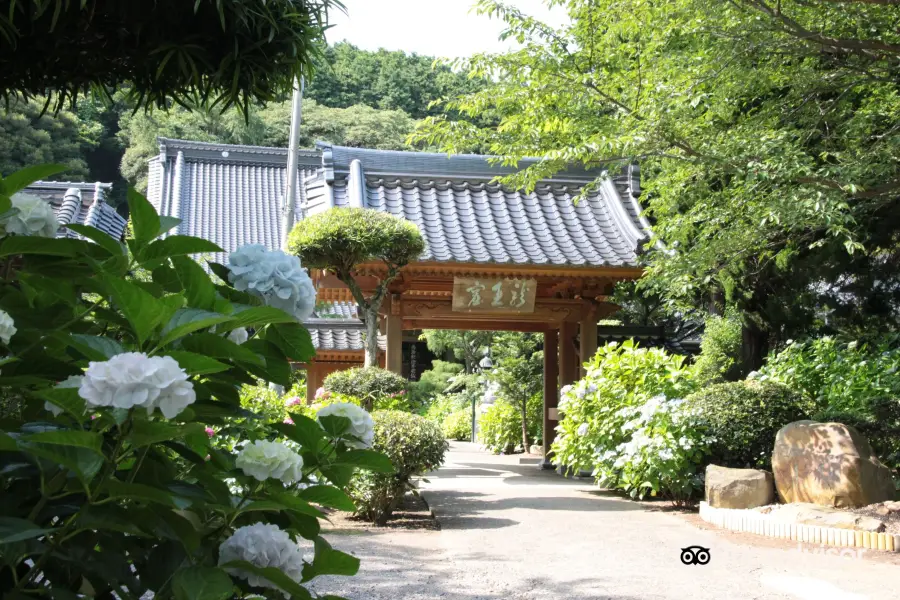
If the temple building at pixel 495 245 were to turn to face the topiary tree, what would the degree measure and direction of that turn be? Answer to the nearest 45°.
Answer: approximately 45° to its right

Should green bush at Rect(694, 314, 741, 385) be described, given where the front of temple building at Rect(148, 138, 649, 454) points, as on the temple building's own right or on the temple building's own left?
on the temple building's own left

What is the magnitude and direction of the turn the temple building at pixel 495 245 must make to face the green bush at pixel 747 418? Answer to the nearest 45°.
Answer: approximately 45° to its left

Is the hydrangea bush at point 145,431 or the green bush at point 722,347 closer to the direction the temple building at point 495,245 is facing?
the hydrangea bush

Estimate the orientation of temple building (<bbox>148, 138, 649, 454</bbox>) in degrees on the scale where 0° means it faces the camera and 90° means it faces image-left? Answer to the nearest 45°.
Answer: approximately 0°
